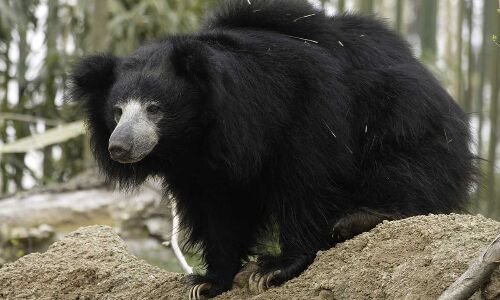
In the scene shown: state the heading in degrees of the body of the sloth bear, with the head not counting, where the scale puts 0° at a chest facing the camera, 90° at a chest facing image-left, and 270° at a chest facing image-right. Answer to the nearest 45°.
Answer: approximately 45°

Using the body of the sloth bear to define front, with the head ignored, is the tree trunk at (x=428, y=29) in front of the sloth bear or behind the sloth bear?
behind

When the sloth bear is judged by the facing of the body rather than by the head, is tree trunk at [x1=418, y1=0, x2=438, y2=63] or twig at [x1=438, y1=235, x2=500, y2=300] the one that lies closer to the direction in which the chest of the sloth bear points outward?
the twig

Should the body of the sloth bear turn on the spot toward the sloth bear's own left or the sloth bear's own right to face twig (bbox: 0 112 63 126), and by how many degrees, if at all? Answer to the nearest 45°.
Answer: approximately 90° to the sloth bear's own right

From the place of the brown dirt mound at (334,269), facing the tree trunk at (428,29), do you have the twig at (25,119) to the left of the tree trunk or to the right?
left

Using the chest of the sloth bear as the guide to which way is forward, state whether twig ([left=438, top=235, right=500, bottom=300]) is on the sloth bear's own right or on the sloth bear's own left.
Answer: on the sloth bear's own left
